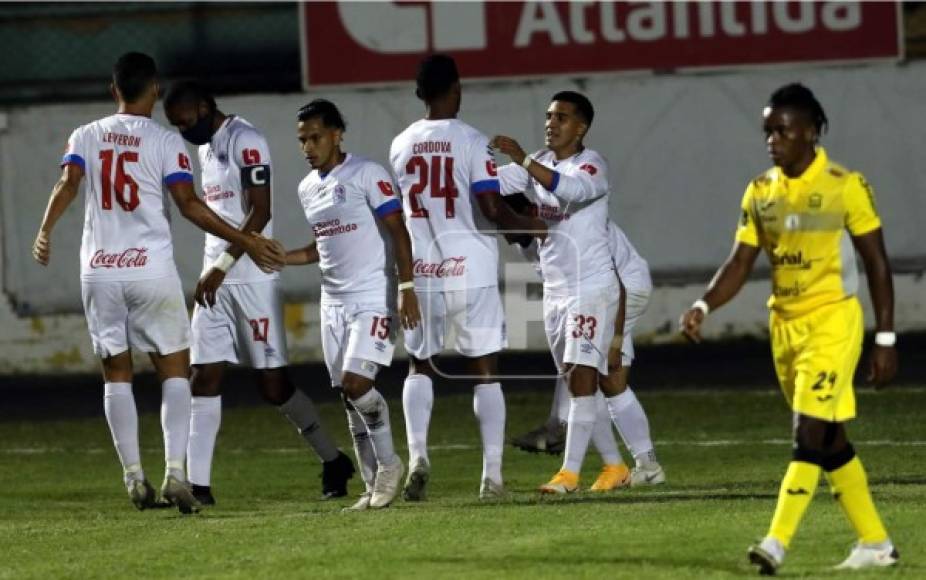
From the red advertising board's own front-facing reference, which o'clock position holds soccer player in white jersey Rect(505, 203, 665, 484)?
The soccer player in white jersey is roughly at 12 o'clock from the red advertising board.

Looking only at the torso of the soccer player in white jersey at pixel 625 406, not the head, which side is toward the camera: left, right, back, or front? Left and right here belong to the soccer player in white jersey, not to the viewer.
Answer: left

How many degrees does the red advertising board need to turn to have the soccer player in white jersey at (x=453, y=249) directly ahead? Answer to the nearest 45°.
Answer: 0° — it already faces them

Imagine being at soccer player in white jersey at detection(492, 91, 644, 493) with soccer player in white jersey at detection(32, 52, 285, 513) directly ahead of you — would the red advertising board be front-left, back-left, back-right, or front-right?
back-right

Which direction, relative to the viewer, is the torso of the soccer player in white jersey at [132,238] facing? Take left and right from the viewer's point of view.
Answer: facing away from the viewer

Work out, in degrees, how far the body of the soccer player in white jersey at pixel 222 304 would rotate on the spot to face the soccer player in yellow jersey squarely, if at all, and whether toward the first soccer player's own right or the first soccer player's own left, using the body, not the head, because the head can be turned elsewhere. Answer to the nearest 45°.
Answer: approximately 90° to the first soccer player's own left

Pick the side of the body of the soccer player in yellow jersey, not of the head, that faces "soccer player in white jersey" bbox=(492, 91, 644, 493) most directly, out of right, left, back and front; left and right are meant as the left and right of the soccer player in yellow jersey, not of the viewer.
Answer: right
